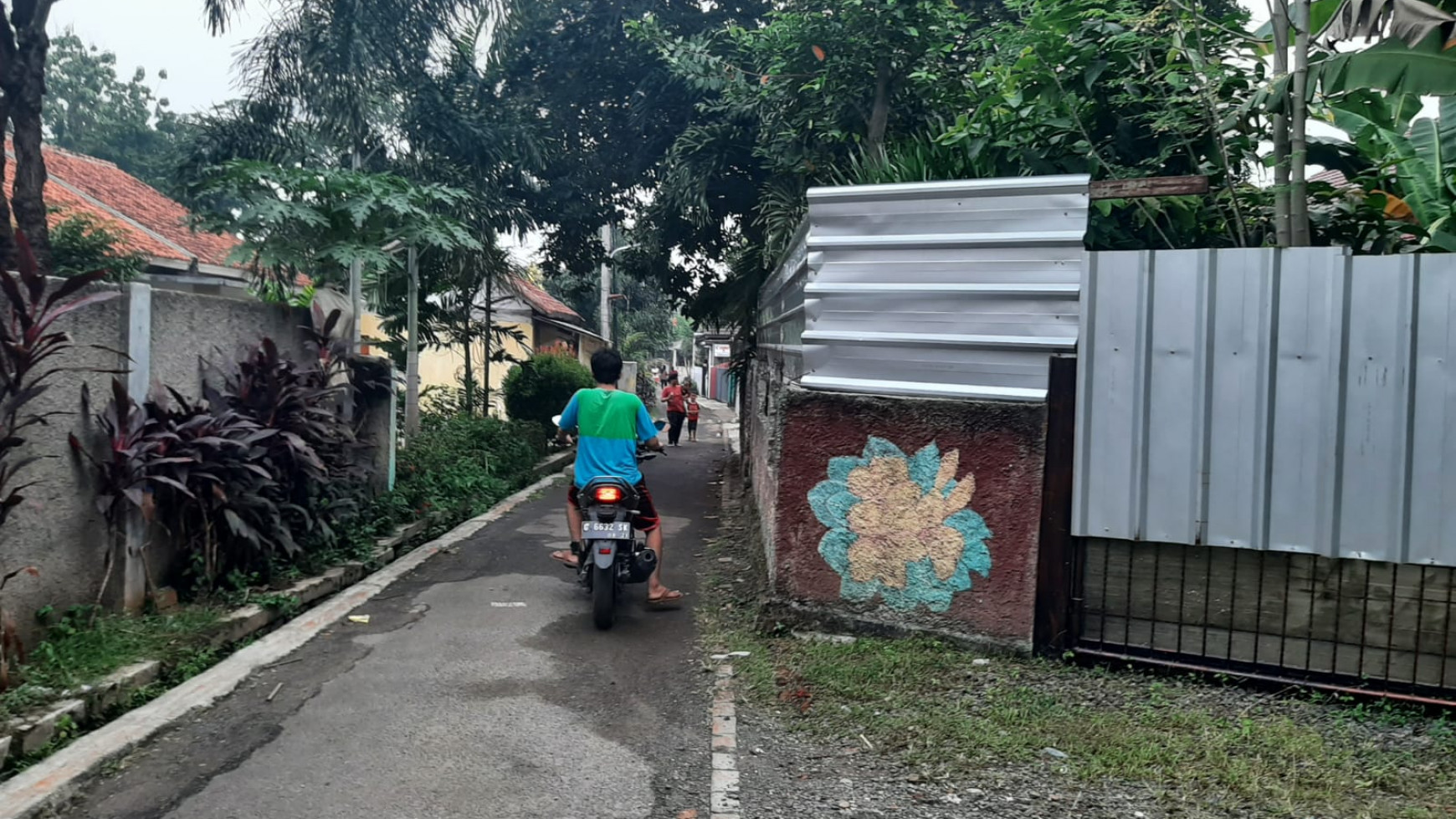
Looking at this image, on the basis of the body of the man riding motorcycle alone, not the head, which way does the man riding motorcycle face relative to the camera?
away from the camera

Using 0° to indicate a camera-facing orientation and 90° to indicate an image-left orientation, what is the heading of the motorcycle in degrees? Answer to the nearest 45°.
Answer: approximately 180°

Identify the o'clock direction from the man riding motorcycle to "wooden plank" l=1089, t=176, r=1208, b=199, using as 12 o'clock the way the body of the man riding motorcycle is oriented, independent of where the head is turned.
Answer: The wooden plank is roughly at 4 o'clock from the man riding motorcycle.

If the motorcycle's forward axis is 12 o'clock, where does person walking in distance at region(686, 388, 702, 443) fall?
The person walking in distance is roughly at 12 o'clock from the motorcycle.

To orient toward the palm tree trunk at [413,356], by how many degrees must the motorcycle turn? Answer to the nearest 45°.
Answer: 0° — it already faces it

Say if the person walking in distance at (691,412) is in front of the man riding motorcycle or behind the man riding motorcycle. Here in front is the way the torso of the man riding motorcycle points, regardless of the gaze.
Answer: in front

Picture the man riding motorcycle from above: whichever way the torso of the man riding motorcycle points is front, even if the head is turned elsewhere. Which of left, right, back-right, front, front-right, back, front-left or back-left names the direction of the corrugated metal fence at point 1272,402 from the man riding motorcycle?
back-right

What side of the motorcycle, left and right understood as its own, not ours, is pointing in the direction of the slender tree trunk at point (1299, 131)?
right

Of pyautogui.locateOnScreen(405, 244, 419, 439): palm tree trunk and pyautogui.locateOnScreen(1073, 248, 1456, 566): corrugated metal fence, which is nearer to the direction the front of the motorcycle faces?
the palm tree trunk

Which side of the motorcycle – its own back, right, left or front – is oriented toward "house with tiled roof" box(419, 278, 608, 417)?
front

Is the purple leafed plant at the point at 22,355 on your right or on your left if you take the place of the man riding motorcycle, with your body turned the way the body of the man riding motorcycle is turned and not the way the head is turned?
on your left

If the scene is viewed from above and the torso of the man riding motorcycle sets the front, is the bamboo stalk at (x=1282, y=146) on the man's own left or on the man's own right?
on the man's own right

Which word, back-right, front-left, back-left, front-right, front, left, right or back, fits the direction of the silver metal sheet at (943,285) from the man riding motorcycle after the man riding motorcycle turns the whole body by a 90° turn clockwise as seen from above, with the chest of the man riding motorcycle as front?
front-right

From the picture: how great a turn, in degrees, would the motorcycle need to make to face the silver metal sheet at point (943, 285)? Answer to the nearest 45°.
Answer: approximately 135° to its right

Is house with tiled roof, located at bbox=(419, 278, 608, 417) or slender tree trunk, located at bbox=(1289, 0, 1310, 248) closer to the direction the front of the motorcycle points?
the house with tiled roof

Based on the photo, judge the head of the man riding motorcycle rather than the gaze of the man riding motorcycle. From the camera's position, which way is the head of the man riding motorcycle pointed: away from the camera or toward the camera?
away from the camera
